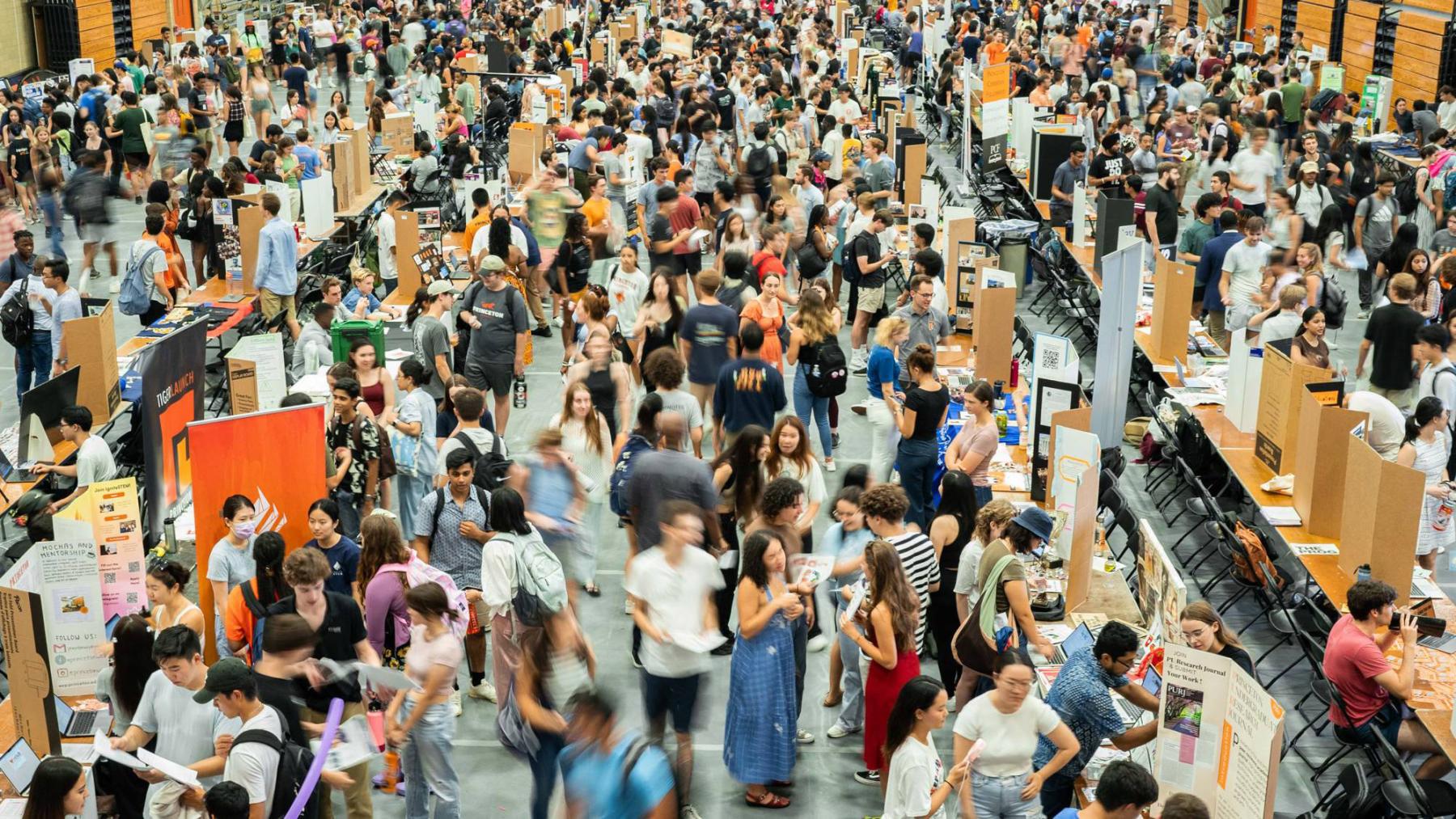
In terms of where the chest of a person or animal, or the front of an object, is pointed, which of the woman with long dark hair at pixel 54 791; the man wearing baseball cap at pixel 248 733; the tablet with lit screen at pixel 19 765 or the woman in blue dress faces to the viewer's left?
the man wearing baseball cap

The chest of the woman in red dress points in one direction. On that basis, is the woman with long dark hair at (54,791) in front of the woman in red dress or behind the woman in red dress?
in front

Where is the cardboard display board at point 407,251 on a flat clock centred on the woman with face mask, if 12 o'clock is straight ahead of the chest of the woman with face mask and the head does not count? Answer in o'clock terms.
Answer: The cardboard display board is roughly at 8 o'clock from the woman with face mask.

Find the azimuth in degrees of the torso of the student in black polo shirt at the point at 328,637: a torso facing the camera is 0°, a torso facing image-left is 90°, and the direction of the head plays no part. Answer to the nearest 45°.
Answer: approximately 0°
